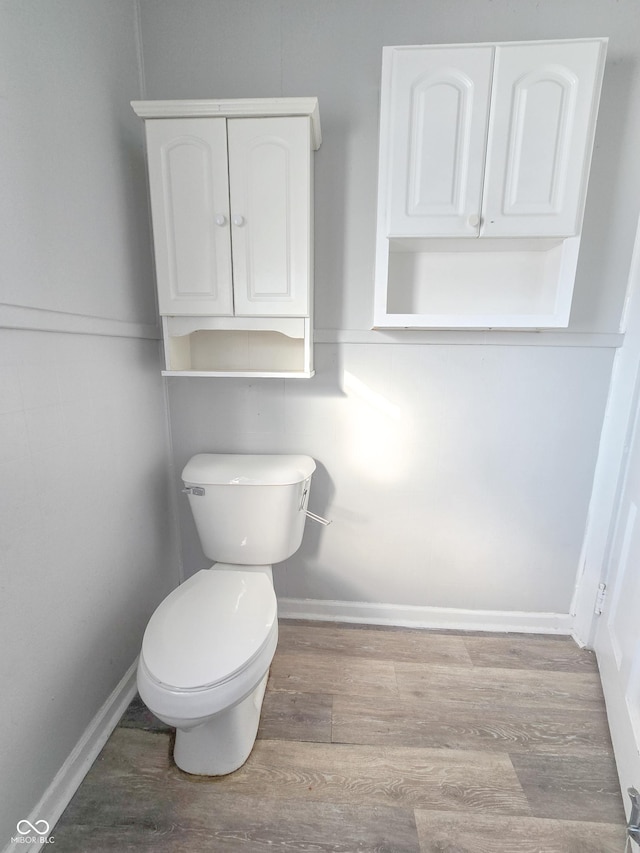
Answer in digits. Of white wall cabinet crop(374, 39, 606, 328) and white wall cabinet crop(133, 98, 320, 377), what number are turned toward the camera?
2

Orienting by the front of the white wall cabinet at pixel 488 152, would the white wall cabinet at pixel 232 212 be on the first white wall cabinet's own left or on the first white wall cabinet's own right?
on the first white wall cabinet's own right

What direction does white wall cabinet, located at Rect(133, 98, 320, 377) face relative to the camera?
toward the camera

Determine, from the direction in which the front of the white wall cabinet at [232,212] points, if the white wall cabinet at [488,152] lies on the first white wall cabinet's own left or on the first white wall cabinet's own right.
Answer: on the first white wall cabinet's own left
